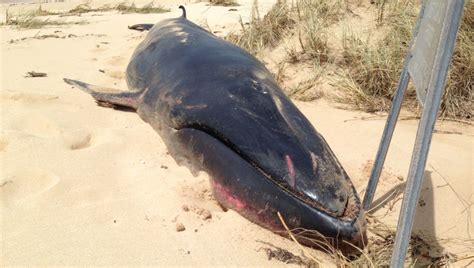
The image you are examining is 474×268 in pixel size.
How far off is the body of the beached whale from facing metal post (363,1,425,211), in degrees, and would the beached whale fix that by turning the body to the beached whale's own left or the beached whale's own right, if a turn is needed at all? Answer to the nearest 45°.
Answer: approximately 45° to the beached whale's own left

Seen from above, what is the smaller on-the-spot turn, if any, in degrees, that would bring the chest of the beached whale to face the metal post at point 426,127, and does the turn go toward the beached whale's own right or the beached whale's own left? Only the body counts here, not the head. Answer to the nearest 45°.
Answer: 0° — it already faces it

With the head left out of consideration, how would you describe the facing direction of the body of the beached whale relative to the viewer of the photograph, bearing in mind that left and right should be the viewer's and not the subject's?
facing the viewer and to the right of the viewer
